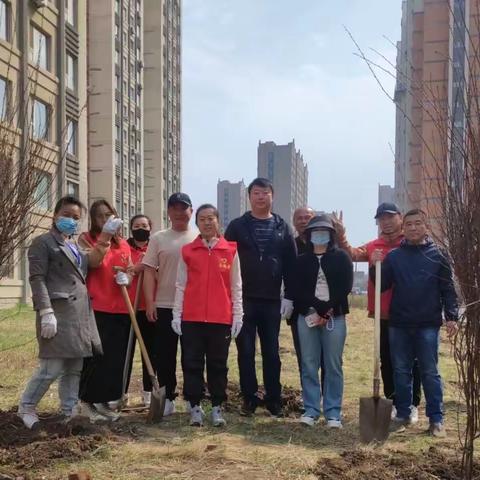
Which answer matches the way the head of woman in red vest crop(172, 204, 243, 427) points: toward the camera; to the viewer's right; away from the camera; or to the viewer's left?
toward the camera

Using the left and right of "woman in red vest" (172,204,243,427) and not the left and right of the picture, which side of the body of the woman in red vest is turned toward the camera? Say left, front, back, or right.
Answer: front

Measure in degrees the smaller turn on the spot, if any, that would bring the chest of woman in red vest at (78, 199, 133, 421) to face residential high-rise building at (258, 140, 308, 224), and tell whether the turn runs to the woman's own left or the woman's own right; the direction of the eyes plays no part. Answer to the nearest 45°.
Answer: approximately 135° to the woman's own left

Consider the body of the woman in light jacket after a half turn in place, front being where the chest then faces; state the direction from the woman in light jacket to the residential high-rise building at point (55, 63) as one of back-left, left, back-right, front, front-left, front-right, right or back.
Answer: front-right

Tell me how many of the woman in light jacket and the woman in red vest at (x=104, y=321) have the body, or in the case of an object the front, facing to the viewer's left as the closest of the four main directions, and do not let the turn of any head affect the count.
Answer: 0

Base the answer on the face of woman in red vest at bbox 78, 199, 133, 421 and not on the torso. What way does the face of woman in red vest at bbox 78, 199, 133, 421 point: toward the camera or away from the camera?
toward the camera

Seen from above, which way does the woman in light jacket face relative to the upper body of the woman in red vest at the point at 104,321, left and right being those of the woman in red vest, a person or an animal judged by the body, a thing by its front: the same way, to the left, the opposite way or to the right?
the same way

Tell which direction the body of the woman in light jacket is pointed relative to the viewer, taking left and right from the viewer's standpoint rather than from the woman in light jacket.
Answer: facing the viewer and to the right of the viewer

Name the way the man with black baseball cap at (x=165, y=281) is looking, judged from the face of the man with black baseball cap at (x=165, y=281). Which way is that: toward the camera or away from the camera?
toward the camera

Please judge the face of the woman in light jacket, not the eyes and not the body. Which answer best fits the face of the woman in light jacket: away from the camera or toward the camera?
toward the camera

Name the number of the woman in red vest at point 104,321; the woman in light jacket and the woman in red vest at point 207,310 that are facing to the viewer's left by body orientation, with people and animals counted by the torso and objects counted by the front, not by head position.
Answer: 0

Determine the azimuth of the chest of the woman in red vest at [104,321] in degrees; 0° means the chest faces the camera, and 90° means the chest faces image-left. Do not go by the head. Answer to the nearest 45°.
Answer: approximately 315°
